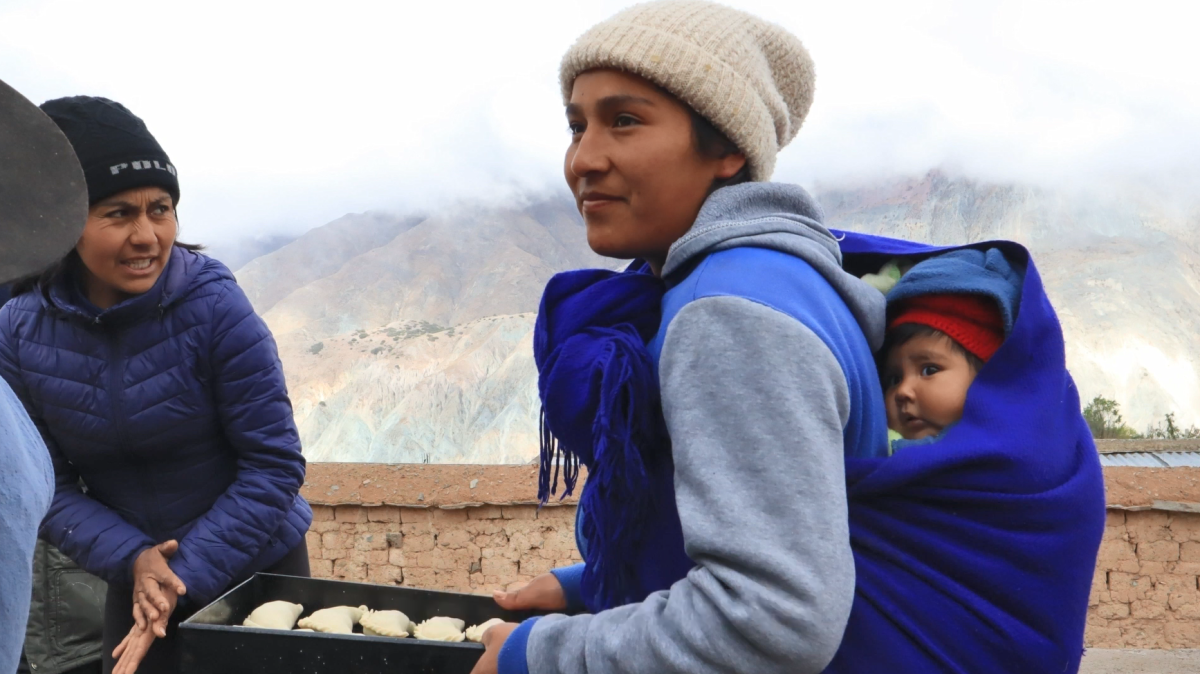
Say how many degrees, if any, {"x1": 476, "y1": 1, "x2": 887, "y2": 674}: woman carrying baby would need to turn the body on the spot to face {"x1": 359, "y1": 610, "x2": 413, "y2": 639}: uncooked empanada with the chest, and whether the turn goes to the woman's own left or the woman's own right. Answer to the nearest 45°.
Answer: approximately 45° to the woman's own right

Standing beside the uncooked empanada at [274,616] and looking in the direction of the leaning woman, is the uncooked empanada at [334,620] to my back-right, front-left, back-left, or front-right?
back-right

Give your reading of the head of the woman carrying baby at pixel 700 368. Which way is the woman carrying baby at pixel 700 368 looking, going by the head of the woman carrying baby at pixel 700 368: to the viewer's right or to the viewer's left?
to the viewer's left

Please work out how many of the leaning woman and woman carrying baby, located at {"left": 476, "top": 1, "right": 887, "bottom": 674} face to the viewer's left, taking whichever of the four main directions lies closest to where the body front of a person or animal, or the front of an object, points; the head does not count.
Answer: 1

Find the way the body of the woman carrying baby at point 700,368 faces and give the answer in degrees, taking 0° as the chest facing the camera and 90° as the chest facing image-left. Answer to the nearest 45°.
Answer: approximately 90°

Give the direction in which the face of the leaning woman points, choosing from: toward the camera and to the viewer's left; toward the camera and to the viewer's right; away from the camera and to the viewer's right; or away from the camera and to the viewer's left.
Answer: toward the camera and to the viewer's right

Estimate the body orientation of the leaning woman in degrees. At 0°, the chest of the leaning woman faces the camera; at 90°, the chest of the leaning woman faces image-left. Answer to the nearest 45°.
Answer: approximately 0°
